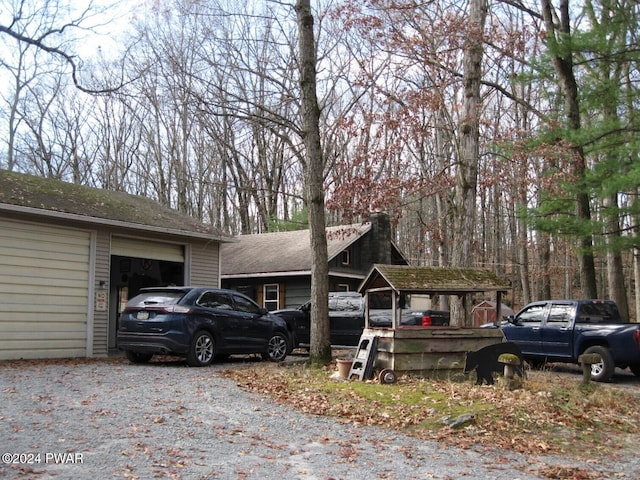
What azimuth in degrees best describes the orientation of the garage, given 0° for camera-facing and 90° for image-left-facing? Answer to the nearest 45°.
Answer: approximately 315°

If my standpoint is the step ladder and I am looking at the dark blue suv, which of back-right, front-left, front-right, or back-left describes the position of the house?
front-right

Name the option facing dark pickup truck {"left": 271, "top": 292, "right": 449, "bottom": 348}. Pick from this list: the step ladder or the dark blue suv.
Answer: the dark blue suv

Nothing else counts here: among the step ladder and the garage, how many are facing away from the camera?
0

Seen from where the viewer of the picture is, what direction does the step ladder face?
facing the viewer and to the left of the viewer

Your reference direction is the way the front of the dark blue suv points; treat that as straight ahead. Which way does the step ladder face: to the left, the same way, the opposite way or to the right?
the opposite way

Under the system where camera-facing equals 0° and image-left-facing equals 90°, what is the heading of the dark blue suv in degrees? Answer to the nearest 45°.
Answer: approximately 225°

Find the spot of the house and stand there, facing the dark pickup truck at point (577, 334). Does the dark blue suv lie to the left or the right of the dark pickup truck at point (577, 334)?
right

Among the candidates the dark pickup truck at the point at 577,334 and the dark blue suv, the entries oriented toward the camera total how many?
0

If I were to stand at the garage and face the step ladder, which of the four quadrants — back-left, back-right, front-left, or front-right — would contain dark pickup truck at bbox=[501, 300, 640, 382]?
front-left

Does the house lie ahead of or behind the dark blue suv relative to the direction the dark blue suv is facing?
ahead

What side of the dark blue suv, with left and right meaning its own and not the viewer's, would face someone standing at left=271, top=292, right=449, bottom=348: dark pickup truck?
front

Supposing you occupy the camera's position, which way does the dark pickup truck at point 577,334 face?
facing away from the viewer and to the left of the viewer

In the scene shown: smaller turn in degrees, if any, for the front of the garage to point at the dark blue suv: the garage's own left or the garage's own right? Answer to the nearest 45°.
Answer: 0° — it already faces it

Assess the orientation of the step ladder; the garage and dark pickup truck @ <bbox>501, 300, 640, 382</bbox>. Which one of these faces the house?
the dark pickup truck

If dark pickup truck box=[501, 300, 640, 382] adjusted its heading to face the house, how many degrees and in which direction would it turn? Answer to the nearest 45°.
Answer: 0° — it already faces it
